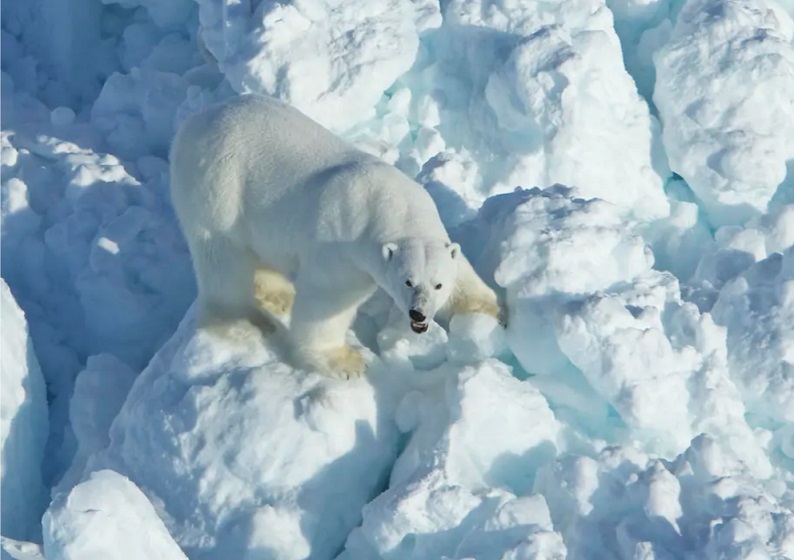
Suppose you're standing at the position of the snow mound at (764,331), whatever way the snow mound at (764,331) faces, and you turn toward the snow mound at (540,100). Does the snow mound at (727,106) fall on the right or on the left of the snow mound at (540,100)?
right

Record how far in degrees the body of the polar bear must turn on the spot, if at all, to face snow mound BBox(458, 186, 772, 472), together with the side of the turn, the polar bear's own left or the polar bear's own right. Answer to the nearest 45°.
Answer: approximately 45° to the polar bear's own left

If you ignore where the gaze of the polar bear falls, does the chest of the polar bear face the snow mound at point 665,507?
yes

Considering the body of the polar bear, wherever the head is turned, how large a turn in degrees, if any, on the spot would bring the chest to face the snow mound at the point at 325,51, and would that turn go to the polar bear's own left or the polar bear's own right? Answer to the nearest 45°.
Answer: approximately 135° to the polar bear's own left

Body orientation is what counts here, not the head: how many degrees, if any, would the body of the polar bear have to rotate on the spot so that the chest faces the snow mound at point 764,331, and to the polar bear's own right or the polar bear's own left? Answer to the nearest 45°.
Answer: approximately 45° to the polar bear's own left

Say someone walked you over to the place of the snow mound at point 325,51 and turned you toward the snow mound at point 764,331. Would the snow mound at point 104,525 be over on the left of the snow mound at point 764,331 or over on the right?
right

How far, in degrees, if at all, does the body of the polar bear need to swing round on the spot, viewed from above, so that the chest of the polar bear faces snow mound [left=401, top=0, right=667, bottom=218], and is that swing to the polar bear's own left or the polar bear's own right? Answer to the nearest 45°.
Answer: approximately 90° to the polar bear's own left

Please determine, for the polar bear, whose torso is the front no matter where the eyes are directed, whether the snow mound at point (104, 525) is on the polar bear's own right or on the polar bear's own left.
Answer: on the polar bear's own right

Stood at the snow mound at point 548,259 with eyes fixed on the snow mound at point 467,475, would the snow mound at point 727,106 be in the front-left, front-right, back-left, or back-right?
back-left

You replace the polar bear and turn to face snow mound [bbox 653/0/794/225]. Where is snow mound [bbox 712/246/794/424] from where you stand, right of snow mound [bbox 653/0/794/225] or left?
right
